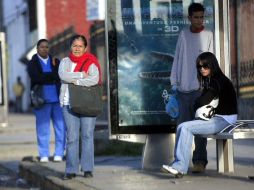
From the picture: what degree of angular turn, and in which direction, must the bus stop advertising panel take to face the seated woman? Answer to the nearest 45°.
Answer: approximately 45° to its left

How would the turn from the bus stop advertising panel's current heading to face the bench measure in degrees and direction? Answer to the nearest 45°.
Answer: approximately 45° to its left

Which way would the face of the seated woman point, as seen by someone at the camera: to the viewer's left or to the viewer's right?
to the viewer's left

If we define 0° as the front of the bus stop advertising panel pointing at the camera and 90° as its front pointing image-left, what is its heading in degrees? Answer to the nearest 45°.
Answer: approximately 0°
